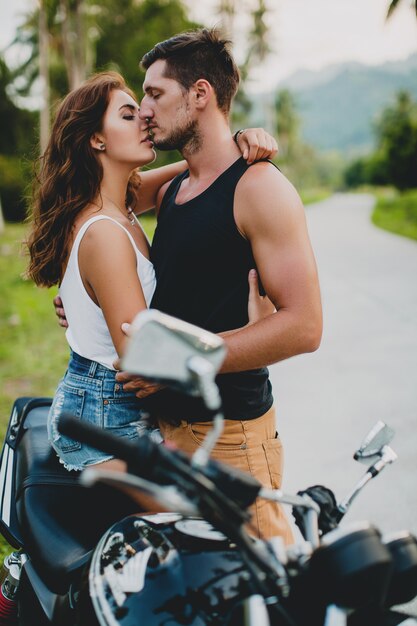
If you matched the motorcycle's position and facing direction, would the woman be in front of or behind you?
behind

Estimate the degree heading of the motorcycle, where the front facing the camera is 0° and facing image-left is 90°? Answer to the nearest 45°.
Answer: approximately 315°

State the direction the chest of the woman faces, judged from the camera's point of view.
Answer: to the viewer's right

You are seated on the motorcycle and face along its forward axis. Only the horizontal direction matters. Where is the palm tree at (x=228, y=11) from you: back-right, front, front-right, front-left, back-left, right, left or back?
back-left

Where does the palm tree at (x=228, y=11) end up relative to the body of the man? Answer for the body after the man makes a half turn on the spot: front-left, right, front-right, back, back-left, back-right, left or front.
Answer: front-left

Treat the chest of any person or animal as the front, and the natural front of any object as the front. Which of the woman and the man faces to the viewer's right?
the woman

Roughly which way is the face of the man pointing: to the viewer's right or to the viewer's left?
to the viewer's left

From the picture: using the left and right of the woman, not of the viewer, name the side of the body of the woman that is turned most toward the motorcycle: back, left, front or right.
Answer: right

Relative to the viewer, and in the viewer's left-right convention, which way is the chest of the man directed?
facing the viewer and to the left of the viewer

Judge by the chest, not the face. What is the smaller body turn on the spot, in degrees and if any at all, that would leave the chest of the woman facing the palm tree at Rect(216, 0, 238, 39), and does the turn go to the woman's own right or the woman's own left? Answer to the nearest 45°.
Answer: approximately 90° to the woman's own left

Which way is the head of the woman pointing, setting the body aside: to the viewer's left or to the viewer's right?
to the viewer's right

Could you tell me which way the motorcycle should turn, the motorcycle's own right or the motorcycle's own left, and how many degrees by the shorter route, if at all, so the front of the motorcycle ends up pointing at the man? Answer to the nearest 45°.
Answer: approximately 135° to the motorcycle's own left

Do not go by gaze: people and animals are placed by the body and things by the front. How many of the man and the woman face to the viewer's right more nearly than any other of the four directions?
1
